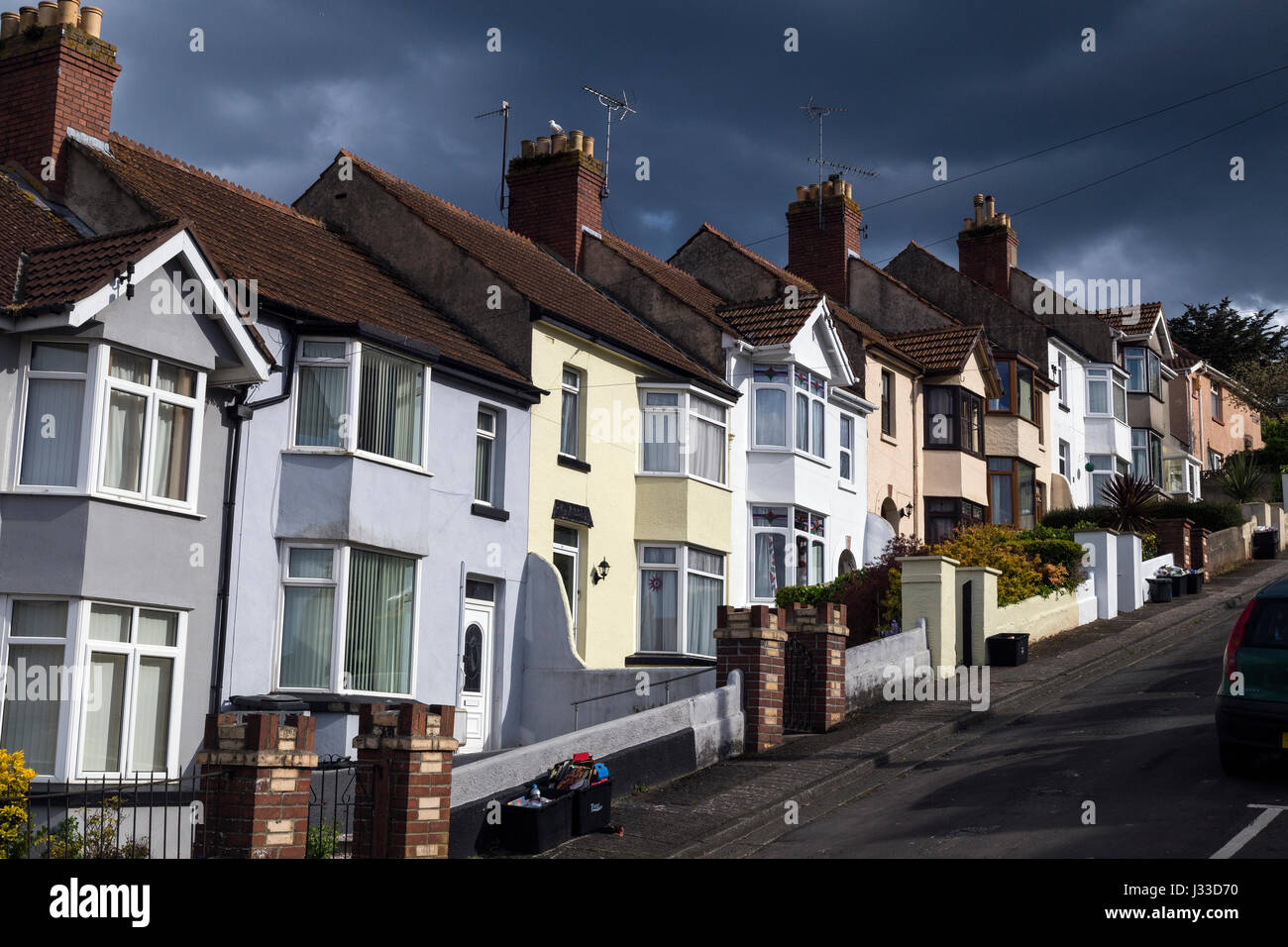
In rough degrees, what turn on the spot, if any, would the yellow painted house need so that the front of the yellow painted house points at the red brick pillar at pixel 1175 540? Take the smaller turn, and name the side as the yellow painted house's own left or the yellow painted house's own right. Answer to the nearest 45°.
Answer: approximately 90° to the yellow painted house's own left

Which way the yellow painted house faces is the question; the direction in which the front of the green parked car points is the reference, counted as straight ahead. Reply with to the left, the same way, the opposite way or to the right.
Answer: to the right

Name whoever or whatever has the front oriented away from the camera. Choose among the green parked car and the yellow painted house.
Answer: the green parked car

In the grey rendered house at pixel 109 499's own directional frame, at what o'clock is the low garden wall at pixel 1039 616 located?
The low garden wall is roughly at 10 o'clock from the grey rendered house.

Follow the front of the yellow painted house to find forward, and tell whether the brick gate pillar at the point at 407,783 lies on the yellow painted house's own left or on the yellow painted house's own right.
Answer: on the yellow painted house's own right

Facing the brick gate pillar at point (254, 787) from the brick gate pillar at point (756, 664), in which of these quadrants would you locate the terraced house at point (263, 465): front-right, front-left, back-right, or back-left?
front-right

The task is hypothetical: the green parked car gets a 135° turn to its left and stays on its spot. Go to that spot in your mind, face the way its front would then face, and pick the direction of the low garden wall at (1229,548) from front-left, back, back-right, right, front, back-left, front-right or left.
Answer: back-right

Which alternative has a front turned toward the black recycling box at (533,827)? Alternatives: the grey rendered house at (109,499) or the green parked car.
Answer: the grey rendered house

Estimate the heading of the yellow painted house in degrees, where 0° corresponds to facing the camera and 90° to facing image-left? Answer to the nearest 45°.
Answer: approximately 315°

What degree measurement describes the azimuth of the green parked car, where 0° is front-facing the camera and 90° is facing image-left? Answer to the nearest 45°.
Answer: approximately 180°

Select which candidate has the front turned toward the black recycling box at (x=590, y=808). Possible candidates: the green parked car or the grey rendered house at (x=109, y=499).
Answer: the grey rendered house

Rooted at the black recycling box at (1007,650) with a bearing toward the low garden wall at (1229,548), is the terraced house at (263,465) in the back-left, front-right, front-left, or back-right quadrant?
back-left

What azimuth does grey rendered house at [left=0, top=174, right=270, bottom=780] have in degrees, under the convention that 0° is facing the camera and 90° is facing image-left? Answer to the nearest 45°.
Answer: approximately 315°

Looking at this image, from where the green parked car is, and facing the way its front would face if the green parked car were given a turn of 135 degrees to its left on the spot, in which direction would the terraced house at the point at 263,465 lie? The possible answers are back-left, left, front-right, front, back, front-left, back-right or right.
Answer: front-right

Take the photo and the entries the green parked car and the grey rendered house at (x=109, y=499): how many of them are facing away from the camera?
1

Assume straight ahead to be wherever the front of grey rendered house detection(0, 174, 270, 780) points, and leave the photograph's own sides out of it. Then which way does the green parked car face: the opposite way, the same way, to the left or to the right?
to the left

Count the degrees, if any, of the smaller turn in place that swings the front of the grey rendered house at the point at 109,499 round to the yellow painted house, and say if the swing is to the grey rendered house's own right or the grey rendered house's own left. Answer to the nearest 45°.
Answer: approximately 90° to the grey rendered house's own left

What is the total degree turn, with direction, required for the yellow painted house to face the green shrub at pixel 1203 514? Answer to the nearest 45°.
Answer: approximately 90° to its left
